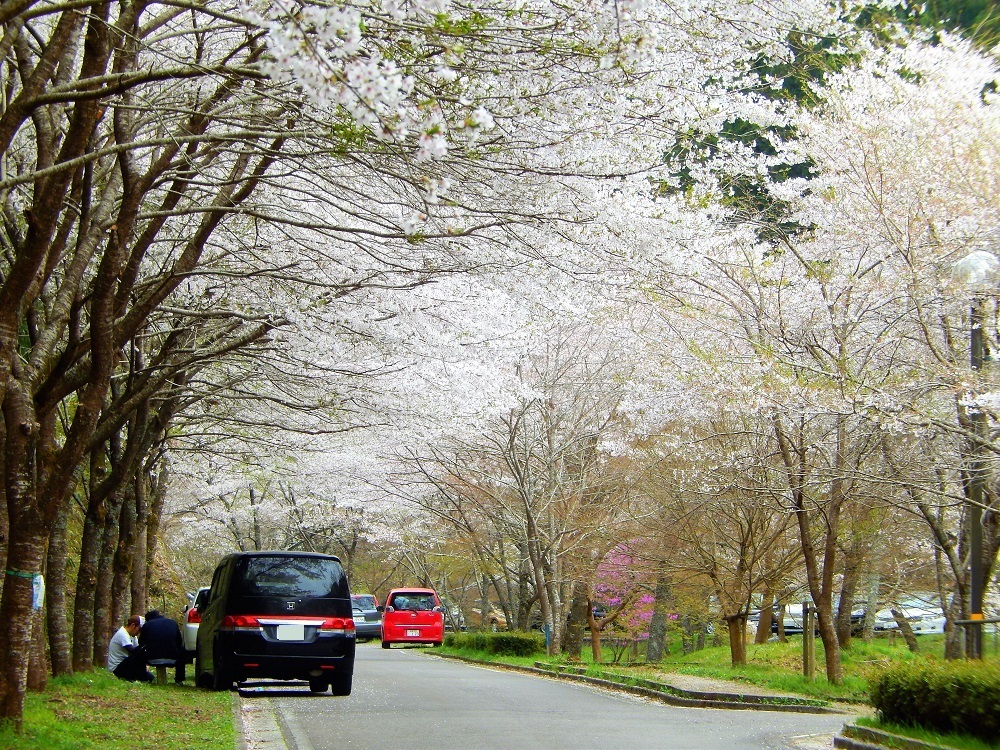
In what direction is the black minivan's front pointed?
away from the camera

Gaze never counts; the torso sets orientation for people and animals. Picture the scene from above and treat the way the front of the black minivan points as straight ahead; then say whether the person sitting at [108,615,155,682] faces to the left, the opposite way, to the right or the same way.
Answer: to the right

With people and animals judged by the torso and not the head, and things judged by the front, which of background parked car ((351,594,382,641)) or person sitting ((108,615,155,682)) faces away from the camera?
the background parked car

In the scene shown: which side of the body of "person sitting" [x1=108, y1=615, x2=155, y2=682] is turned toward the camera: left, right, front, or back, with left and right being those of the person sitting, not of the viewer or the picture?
right

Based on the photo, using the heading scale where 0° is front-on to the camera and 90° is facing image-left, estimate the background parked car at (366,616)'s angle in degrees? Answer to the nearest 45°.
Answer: approximately 180°
